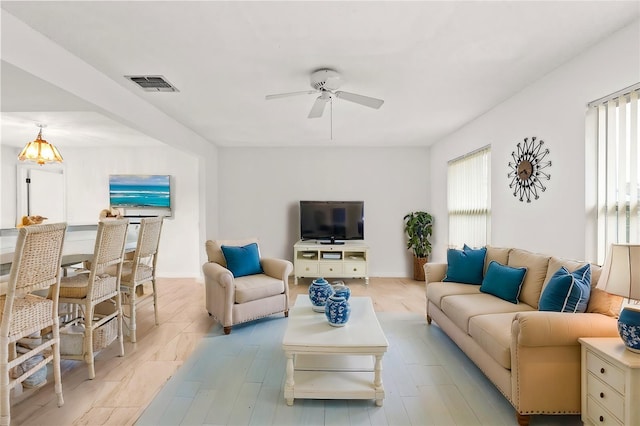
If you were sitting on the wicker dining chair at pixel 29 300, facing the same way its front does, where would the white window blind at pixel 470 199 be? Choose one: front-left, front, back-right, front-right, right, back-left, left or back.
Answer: back-right

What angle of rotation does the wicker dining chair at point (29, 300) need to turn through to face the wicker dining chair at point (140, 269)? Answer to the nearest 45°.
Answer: approximately 90° to its right

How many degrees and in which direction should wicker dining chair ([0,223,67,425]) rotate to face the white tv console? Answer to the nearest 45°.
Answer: approximately 135° to its right

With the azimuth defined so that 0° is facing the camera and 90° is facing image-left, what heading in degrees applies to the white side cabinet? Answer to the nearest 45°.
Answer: approximately 45°

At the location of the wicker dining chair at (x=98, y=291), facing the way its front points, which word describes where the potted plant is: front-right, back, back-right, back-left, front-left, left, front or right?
back-right

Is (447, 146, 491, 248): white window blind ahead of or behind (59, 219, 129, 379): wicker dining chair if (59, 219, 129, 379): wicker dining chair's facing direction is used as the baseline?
behind

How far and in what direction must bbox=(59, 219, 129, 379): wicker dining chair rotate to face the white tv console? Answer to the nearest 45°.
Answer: approximately 135° to its right

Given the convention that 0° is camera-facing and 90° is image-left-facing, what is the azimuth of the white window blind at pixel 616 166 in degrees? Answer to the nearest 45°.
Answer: approximately 45°

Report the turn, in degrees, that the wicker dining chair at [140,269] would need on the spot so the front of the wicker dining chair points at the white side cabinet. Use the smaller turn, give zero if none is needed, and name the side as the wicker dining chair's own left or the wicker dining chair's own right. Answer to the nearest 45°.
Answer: approximately 180°

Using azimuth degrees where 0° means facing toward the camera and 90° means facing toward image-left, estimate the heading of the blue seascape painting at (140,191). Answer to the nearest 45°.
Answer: approximately 0°

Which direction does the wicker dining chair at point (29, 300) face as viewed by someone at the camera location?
facing away from the viewer and to the left of the viewer

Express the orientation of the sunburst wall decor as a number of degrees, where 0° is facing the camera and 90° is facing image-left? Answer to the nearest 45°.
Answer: approximately 45°
